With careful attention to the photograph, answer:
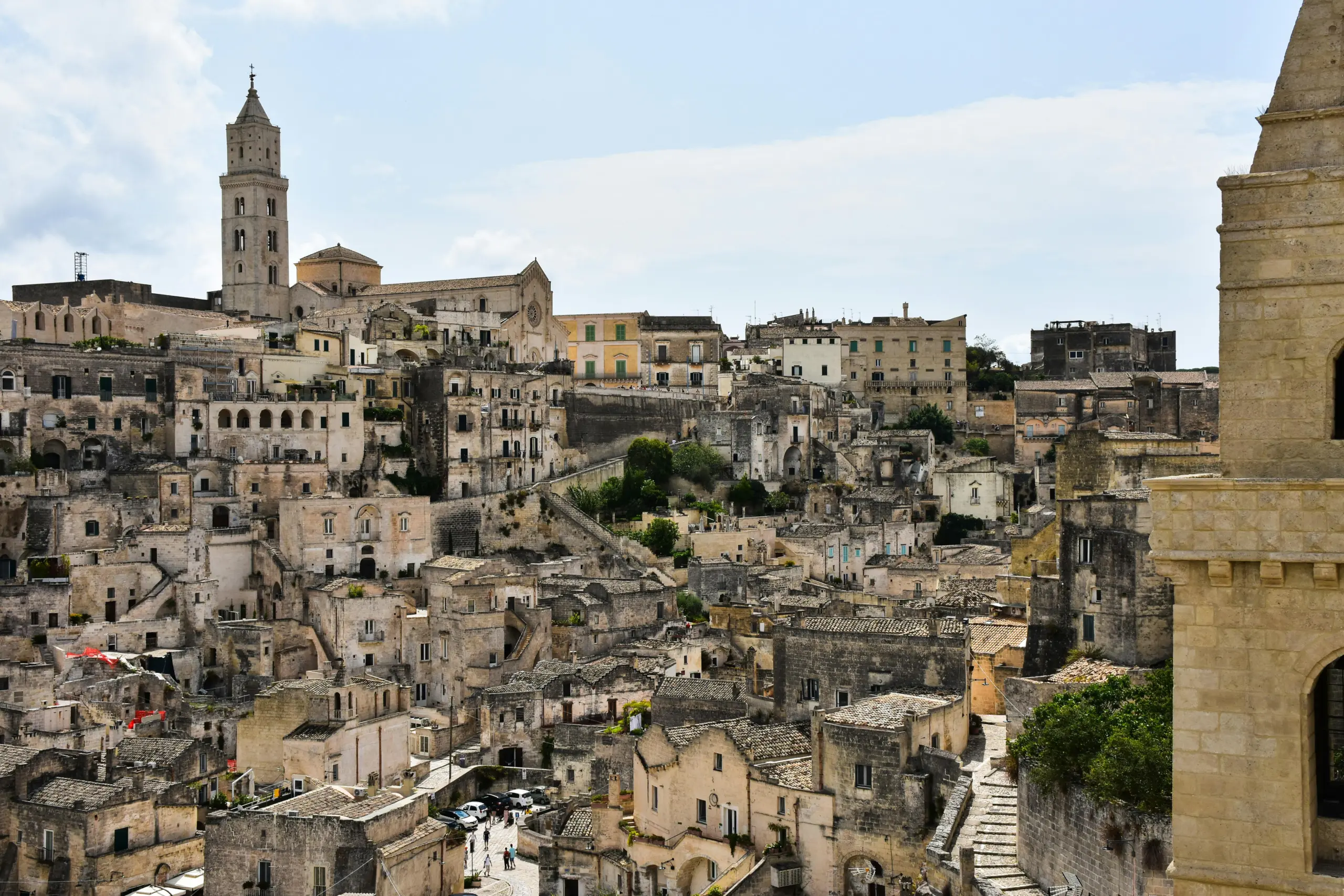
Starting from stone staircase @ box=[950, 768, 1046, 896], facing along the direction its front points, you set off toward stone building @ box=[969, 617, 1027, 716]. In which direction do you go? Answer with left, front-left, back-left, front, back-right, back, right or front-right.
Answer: back

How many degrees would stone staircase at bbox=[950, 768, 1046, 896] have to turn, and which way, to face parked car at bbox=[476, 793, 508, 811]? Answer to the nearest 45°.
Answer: approximately 135° to its right

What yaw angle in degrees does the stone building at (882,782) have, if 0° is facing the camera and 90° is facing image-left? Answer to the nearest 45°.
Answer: approximately 0°

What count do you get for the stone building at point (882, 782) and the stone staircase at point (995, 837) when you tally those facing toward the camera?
2

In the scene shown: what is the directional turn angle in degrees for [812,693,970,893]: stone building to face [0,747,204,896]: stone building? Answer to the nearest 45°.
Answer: approximately 90° to its right
